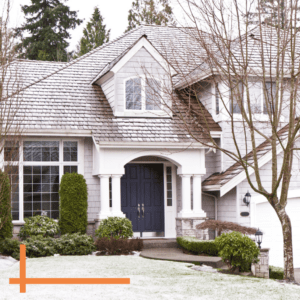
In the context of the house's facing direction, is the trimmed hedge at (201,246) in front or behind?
in front

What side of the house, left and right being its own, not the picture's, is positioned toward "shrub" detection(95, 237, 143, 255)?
front

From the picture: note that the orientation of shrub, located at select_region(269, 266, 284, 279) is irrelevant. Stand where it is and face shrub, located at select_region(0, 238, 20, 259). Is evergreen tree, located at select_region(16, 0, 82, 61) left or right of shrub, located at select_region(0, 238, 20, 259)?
right

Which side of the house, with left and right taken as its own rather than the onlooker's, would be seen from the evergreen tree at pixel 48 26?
back

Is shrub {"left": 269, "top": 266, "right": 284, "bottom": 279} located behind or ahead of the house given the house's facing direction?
ahead

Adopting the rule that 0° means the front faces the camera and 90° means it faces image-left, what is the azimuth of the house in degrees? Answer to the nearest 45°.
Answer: approximately 0°

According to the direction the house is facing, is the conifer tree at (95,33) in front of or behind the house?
behind

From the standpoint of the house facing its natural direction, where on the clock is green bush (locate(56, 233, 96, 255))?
The green bush is roughly at 1 o'clock from the house.

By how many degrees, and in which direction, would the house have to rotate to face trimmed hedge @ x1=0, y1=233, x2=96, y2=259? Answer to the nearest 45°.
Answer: approximately 45° to its right

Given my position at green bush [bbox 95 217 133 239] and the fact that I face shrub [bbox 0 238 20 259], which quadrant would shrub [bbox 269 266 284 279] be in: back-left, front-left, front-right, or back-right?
back-left

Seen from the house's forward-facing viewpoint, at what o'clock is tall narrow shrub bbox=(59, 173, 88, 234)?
The tall narrow shrub is roughly at 2 o'clock from the house.
